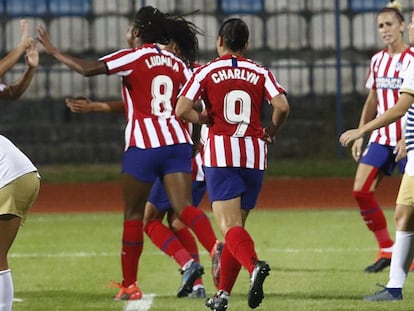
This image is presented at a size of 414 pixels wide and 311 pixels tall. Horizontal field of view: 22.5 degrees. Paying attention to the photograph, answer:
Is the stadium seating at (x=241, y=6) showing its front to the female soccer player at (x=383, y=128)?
yes

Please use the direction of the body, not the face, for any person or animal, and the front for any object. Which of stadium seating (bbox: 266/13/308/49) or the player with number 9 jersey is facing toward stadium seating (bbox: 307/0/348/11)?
the player with number 9 jersey

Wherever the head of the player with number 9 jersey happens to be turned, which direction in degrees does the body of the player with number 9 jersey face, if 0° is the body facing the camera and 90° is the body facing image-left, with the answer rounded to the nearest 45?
approximately 180°

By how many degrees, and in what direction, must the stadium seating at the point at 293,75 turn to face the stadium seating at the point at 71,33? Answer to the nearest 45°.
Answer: approximately 90° to its right

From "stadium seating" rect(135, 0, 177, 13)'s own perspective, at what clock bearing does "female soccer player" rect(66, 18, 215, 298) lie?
The female soccer player is roughly at 12 o'clock from the stadium seating.

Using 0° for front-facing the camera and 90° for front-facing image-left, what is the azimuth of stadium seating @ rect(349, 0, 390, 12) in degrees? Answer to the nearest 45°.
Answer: approximately 0°

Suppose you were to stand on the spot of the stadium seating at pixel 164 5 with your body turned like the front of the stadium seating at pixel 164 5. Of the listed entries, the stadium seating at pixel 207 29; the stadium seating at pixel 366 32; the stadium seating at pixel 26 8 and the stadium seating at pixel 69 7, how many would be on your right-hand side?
2

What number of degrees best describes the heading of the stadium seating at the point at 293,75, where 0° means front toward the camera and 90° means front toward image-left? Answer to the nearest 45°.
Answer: approximately 0°

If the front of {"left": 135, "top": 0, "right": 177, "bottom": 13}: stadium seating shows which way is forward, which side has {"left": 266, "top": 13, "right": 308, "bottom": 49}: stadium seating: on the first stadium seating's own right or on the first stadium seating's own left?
on the first stadium seating's own left
